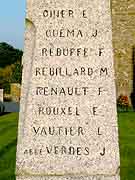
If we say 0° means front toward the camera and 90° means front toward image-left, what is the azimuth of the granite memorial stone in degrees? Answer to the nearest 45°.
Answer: approximately 0°
